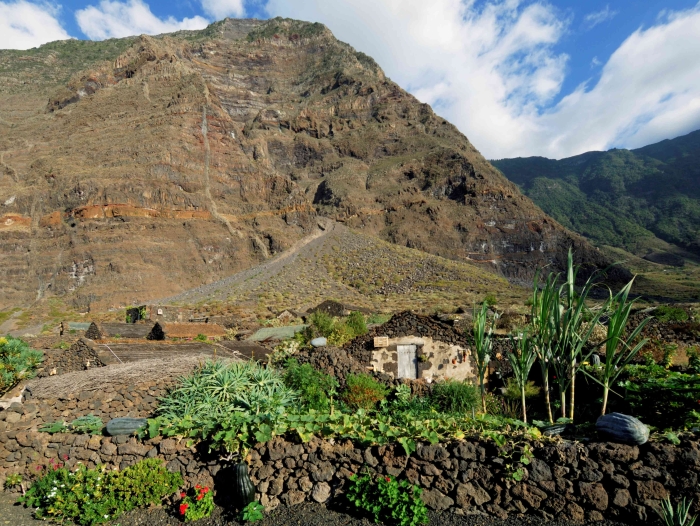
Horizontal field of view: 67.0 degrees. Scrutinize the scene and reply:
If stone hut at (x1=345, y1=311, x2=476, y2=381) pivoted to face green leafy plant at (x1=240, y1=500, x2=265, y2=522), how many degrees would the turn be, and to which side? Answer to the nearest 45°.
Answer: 0° — it already faces it

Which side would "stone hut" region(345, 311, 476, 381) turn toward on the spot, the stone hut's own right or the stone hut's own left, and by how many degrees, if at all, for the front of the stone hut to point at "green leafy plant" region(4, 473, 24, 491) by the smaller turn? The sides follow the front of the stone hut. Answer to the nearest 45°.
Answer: approximately 45° to the stone hut's own right

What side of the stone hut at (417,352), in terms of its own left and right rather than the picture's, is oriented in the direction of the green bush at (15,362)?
right

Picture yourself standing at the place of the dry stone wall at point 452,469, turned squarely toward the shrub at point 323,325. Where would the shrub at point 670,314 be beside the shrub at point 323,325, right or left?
right

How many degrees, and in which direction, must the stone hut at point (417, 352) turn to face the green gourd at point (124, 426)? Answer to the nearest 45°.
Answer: approximately 45° to its right

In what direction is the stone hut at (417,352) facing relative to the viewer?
toward the camera

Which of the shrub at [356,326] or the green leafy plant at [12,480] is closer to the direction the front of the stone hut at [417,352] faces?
the green leafy plant

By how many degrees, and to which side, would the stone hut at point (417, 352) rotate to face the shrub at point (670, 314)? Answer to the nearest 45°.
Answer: approximately 135° to its left

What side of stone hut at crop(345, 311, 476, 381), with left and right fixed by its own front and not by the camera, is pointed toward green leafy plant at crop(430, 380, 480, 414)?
front

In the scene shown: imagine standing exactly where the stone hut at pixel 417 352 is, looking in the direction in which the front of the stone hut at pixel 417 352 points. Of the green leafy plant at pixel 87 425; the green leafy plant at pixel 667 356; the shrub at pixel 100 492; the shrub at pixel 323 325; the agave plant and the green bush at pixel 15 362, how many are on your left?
1

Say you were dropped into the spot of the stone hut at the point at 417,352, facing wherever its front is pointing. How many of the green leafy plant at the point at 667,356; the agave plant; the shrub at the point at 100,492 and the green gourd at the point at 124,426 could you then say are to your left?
1

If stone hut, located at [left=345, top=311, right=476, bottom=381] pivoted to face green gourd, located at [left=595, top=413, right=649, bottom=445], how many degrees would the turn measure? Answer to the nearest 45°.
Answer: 0° — it already faces it

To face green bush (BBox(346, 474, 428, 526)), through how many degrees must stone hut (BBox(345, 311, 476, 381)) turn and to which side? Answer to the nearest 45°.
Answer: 0° — it already faces it
